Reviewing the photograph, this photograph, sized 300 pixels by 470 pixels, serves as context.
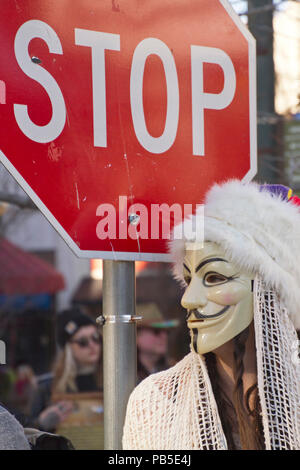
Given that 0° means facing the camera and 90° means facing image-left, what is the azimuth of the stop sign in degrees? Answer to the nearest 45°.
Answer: approximately 315°

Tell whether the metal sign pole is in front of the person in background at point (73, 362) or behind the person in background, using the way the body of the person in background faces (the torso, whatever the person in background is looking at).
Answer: in front

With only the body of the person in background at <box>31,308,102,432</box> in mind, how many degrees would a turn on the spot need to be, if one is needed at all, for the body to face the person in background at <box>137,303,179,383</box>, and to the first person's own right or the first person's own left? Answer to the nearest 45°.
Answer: approximately 90° to the first person's own left

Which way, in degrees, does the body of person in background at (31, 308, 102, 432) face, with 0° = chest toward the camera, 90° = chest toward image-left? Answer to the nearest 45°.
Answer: approximately 315°

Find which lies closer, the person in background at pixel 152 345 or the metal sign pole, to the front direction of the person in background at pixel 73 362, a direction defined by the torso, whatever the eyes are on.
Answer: the metal sign pole

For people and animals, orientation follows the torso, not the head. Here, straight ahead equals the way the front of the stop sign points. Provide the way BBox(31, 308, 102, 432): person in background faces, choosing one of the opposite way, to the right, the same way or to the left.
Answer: the same way

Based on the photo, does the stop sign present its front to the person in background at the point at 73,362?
no

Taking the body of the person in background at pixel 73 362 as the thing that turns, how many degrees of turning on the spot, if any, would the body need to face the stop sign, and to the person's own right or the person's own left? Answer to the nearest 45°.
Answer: approximately 45° to the person's own right

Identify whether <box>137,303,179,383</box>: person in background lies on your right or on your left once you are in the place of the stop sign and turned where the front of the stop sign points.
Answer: on your left

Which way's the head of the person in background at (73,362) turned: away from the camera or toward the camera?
toward the camera

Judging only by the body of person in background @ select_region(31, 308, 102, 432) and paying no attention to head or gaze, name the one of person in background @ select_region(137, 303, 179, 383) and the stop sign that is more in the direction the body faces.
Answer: the stop sign

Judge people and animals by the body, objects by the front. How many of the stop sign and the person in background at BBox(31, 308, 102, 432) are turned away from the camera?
0

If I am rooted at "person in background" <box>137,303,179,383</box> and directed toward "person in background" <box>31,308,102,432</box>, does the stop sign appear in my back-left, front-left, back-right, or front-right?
front-left
